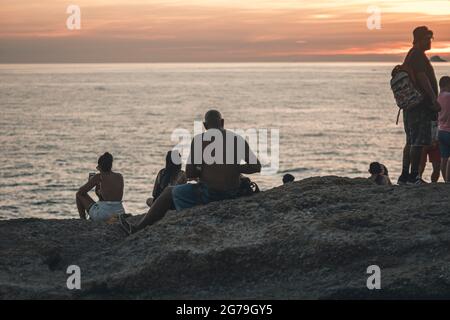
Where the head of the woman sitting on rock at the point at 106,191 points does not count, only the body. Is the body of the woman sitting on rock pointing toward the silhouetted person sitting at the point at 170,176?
no

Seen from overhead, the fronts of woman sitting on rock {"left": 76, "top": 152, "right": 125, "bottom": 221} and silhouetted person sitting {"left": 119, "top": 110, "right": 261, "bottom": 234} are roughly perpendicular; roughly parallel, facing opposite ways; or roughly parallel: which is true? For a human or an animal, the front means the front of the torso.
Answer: roughly parallel

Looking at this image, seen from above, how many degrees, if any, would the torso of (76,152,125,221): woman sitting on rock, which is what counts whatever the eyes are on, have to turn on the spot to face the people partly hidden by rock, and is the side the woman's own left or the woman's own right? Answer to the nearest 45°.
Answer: approximately 135° to the woman's own right

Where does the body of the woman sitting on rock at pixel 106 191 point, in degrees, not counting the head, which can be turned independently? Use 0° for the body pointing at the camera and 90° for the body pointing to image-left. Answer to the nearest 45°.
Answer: approximately 135°

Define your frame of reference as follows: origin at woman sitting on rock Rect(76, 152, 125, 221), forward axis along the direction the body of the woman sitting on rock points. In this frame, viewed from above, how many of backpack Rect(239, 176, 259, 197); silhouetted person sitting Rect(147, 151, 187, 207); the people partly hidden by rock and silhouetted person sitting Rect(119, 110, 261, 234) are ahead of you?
0

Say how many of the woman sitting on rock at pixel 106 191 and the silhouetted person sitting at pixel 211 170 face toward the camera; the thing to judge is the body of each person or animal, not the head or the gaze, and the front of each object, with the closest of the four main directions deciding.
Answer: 0

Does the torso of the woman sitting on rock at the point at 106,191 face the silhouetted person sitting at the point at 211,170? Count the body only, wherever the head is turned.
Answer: no

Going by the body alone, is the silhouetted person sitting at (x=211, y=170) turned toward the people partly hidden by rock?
no

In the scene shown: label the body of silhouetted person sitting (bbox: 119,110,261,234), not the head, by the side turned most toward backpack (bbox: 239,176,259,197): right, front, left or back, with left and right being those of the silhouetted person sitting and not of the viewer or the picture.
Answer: right

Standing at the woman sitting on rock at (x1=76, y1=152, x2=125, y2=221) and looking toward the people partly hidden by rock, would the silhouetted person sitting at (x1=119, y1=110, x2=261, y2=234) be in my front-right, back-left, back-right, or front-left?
front-right

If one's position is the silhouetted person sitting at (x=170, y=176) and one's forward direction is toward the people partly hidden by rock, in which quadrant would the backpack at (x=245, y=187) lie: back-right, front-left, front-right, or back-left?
front-right

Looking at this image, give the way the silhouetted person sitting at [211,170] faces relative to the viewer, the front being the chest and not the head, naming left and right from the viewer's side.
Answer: facing away from the viewer and to the left of the viewer

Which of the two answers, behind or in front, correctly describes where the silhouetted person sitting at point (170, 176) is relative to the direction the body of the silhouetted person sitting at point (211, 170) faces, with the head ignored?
in front
